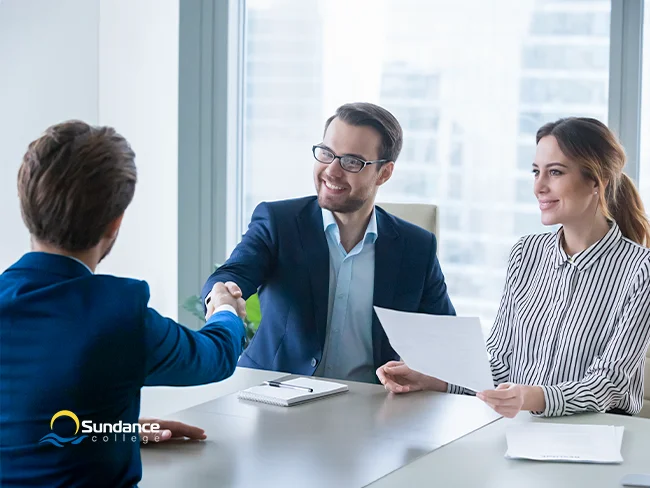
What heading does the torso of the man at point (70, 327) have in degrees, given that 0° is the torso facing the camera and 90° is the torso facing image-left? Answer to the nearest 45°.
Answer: approximately 225°

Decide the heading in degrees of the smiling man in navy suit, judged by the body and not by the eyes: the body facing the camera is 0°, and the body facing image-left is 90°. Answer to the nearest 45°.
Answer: approximately 0°

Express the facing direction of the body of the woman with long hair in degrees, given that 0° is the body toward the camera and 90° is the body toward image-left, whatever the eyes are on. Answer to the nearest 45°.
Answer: approximately 45°

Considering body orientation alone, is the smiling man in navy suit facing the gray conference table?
yes

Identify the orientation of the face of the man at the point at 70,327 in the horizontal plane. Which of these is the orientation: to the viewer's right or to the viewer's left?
to the viewer's right

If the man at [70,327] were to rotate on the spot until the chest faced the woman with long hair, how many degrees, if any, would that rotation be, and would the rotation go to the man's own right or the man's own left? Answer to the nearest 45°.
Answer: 0° — they already face them
